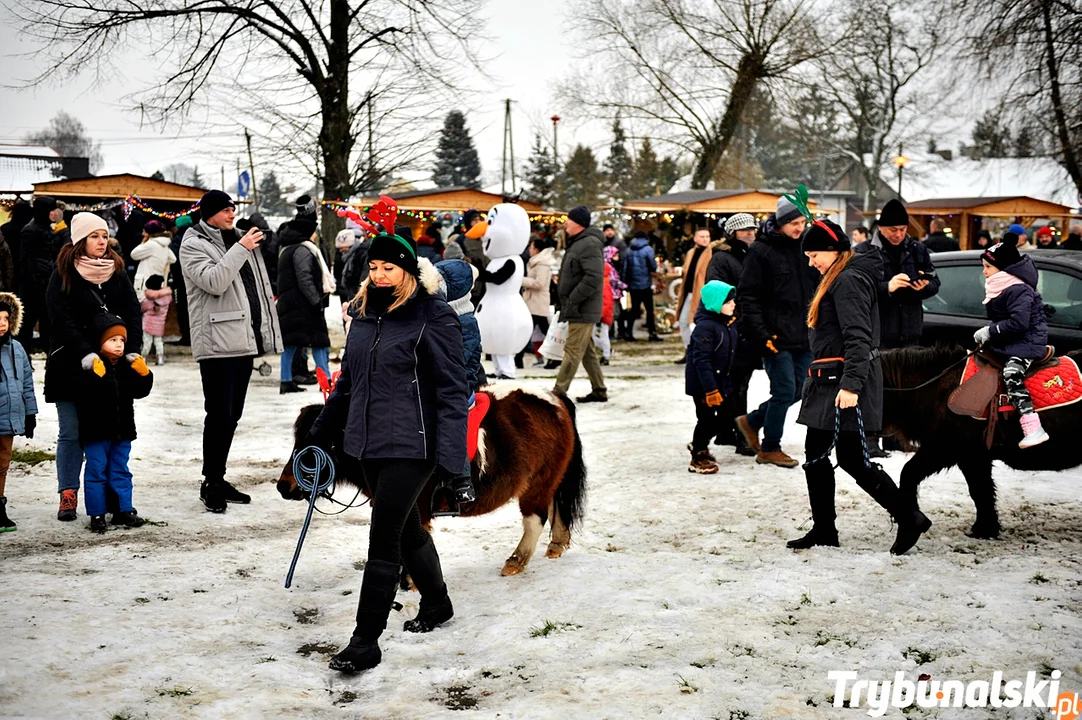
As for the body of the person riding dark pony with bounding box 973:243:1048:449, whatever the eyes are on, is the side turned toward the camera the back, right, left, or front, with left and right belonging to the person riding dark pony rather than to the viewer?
left

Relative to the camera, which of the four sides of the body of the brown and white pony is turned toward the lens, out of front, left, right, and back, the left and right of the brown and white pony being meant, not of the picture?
left

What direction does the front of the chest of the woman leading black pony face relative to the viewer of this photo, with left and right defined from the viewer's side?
facing to the left of the viewer

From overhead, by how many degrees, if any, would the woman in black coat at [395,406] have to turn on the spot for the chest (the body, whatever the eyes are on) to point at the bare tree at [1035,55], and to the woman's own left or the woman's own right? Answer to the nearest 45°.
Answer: approximately 180°

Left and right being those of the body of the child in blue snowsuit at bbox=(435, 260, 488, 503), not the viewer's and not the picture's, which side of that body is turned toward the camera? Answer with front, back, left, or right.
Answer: left

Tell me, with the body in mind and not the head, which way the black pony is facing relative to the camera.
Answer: to the viewer's left

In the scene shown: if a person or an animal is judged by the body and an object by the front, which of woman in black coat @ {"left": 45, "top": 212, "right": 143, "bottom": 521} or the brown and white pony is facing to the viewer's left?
the brown and white pony

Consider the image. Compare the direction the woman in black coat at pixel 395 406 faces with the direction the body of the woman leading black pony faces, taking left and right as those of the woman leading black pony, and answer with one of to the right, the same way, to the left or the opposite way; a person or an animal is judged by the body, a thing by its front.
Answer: to the left

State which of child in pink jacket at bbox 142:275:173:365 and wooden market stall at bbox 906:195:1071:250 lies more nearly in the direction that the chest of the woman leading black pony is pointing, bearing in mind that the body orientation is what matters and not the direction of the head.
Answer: the child in pink jacket

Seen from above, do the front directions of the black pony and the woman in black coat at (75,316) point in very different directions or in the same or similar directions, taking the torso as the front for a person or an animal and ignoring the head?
very different directions

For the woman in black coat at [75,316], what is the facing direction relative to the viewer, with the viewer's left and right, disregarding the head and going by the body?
facing the viewer and to the right of the viewer

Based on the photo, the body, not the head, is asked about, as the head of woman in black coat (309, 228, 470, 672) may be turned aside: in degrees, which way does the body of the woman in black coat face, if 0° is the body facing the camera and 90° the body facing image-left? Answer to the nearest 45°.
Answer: approximately 45°

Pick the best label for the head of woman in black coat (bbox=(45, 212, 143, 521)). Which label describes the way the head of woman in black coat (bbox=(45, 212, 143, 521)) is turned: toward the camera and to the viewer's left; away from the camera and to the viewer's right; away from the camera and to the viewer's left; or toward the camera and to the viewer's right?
toward the camera and to the viewer's right
